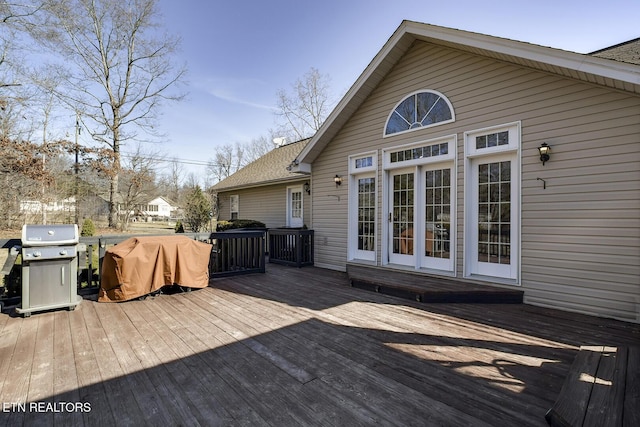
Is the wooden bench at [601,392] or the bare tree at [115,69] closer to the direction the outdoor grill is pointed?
the wooden bench

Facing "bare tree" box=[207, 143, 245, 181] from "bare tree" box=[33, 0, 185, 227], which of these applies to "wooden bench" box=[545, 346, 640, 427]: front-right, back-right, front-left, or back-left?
back-right

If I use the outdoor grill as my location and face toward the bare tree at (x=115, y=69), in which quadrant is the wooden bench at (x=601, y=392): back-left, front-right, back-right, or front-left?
back-right

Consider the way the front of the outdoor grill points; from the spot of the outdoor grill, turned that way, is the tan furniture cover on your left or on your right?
on your left

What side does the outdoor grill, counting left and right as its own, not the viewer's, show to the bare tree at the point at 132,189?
back

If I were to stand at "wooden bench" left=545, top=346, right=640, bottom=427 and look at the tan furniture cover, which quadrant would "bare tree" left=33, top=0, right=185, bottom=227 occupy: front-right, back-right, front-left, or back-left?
front-right

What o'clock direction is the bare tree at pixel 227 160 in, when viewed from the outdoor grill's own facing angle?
The bare tree is roughly at 7 o'clock from the outdoor grill.

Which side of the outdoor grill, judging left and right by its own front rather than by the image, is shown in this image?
front

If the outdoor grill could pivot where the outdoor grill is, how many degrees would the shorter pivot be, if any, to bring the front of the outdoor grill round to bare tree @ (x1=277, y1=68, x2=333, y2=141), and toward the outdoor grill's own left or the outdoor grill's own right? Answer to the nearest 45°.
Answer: approximately 135° to the outdoor grill's own left

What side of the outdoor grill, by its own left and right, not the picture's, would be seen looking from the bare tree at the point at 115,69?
back
